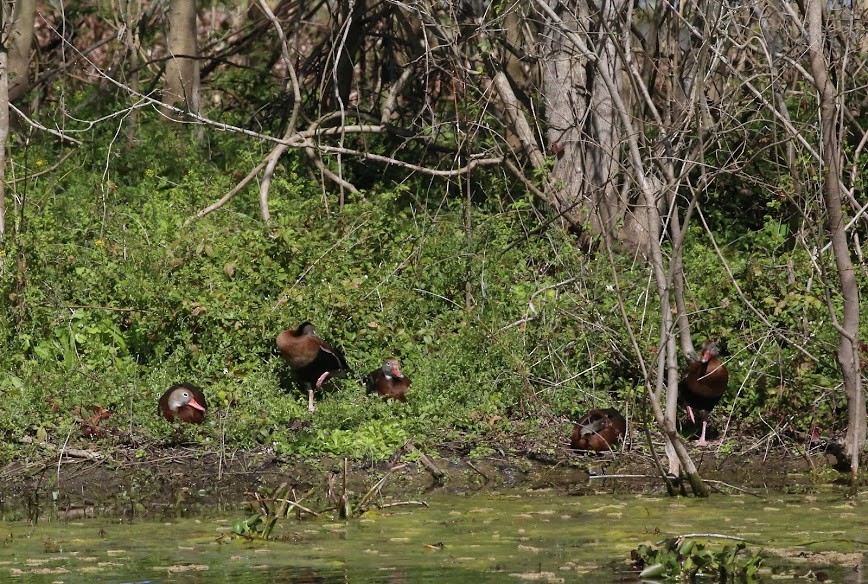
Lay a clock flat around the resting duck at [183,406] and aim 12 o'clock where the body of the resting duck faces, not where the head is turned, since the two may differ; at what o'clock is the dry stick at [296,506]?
The dry stick is roughly at 1 o'clock from the resting duck.

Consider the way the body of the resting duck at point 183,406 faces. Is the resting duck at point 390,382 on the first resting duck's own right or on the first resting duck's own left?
on the first resting duck's own left

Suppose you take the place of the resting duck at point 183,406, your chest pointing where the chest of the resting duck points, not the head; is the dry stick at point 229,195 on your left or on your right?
on your left

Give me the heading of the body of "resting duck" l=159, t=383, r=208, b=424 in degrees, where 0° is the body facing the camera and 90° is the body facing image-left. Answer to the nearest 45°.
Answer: approximately 315°

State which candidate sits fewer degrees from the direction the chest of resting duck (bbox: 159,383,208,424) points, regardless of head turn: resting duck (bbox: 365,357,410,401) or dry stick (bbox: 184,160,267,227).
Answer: the resting duck

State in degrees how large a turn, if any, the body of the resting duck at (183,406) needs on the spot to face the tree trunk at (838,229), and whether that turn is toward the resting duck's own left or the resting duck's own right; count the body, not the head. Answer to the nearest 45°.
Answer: approximately 45° to the resting duck's own left
